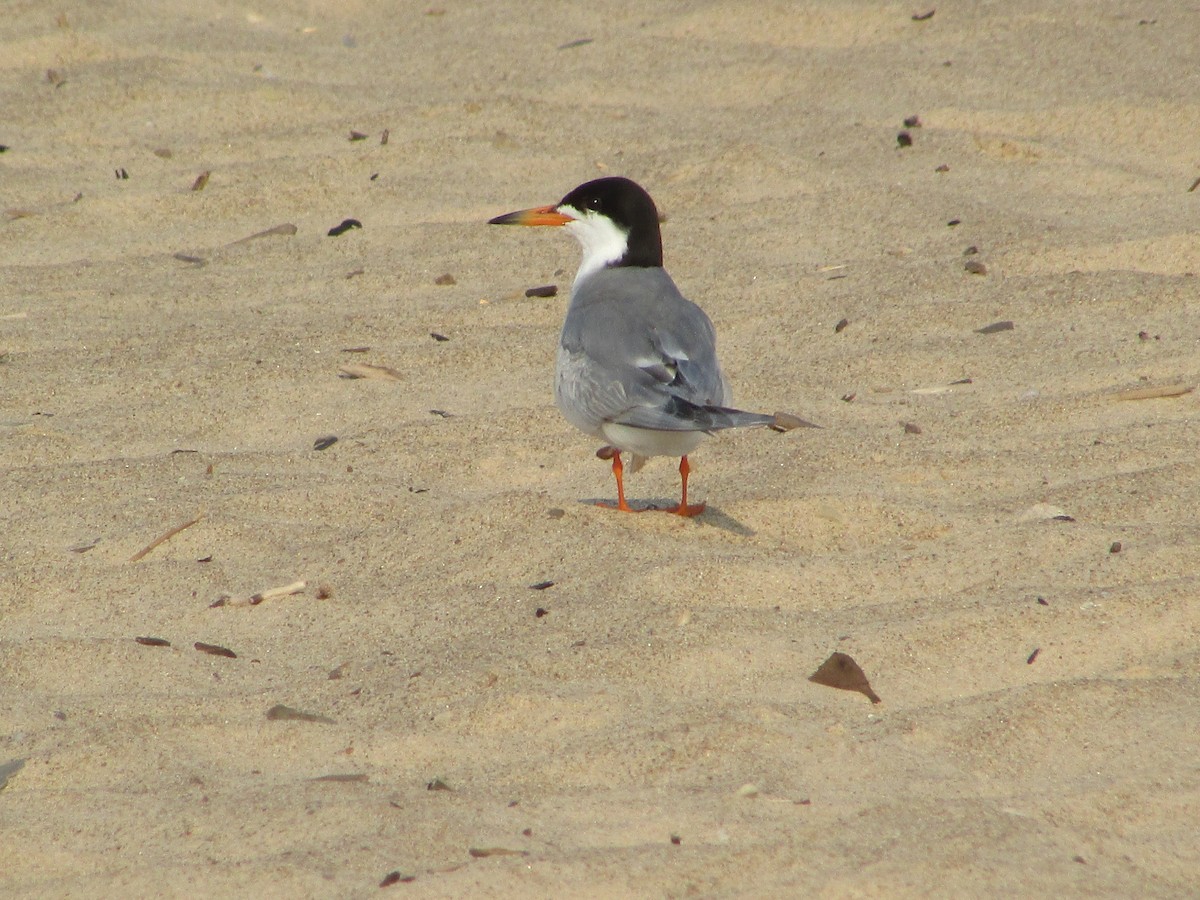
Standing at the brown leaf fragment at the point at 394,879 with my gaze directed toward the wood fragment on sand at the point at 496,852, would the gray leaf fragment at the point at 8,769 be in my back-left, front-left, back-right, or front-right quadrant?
back-left

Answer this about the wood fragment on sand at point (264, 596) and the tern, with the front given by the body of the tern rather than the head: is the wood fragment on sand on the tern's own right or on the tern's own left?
on the tern's own left

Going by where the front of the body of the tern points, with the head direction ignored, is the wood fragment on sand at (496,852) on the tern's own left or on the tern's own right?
on the tern's own left

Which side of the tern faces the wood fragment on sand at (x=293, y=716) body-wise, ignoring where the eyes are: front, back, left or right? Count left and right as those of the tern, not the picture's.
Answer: left

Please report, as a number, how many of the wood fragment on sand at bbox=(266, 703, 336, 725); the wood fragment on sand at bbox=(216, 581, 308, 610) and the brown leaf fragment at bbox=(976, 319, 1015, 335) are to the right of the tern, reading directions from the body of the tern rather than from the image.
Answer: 1

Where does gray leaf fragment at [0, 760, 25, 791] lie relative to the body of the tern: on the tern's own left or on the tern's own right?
on the tern's own left

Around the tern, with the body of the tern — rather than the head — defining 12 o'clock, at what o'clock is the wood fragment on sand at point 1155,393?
The wood fragment on sand is roughly at 4 o'clock from the tern.

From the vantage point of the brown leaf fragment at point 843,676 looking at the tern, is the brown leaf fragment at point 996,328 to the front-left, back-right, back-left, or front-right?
front-right

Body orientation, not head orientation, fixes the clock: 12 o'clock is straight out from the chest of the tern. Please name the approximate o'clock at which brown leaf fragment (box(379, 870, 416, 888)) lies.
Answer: The brown leaf fragment is roughly at 8 o'clock from the tern.

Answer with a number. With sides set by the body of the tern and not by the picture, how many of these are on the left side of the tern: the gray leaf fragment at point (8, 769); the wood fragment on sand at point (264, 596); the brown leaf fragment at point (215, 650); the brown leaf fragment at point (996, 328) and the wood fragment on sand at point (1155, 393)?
3

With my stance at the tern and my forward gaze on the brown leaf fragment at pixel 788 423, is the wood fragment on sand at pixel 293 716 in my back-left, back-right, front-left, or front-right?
back-right

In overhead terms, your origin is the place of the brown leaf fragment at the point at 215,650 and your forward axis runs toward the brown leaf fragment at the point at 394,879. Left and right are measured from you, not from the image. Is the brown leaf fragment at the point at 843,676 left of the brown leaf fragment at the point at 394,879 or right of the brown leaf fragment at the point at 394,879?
left

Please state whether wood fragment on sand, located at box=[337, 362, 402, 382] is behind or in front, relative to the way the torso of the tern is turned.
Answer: in front

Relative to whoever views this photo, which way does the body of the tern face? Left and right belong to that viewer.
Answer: facing away from the viewer and to the left of the viewer
